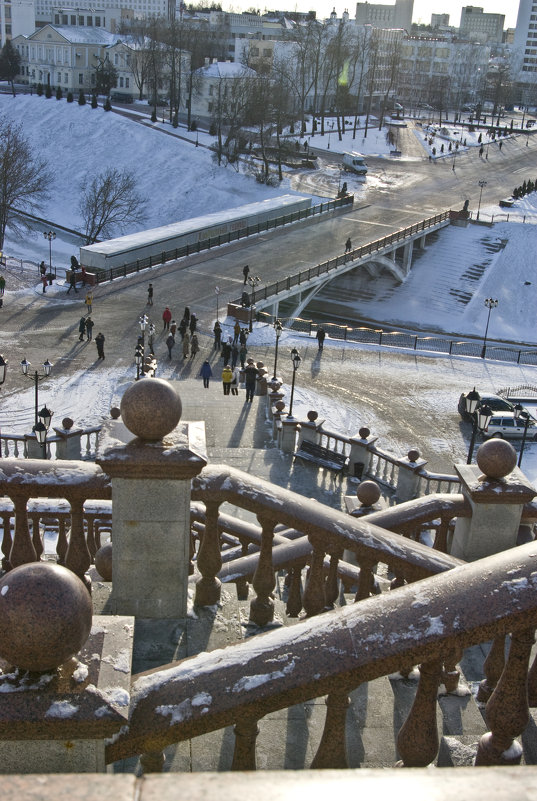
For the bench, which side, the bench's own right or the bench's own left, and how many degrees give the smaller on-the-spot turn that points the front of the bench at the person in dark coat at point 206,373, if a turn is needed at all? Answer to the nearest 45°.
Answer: approximately 90° to the bench's own right

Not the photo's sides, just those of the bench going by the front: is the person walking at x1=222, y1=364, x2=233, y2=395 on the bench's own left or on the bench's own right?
on the bench's own right

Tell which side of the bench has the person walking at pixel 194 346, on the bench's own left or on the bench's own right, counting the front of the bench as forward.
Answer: on the bench's own right

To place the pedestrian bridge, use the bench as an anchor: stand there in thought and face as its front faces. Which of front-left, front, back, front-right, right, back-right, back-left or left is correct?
back-right

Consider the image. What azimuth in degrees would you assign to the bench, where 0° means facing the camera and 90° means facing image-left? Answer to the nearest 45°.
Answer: approximately 45°

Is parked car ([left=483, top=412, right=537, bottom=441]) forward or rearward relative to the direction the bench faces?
rearward

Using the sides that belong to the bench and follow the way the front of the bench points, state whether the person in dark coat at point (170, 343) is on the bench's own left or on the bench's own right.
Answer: on the bench's own right
